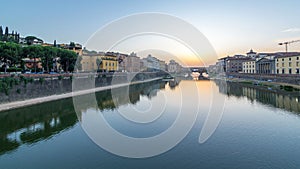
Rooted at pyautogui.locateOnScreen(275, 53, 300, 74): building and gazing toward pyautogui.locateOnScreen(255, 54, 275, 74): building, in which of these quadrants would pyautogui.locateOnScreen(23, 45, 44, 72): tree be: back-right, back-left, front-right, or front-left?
back-left

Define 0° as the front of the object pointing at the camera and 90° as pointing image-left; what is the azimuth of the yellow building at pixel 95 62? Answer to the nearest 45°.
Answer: approximately 315°

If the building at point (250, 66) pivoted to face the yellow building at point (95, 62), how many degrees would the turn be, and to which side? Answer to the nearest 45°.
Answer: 0° — it already faces it

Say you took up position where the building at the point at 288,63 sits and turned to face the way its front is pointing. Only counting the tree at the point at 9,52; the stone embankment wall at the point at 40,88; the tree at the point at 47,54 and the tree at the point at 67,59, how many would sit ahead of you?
4

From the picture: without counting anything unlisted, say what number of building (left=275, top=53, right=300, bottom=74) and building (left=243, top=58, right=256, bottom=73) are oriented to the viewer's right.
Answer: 0

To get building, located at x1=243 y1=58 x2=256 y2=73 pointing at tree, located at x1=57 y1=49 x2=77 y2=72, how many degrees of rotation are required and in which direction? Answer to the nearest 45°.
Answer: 0° — it already faces it

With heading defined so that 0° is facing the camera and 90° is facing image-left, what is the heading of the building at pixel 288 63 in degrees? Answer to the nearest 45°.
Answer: approximately 45°

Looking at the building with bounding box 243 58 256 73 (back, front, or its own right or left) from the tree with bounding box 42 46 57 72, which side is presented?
front

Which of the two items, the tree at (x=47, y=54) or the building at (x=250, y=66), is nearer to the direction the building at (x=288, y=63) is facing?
the tree

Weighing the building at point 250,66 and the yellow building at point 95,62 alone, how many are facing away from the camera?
0
